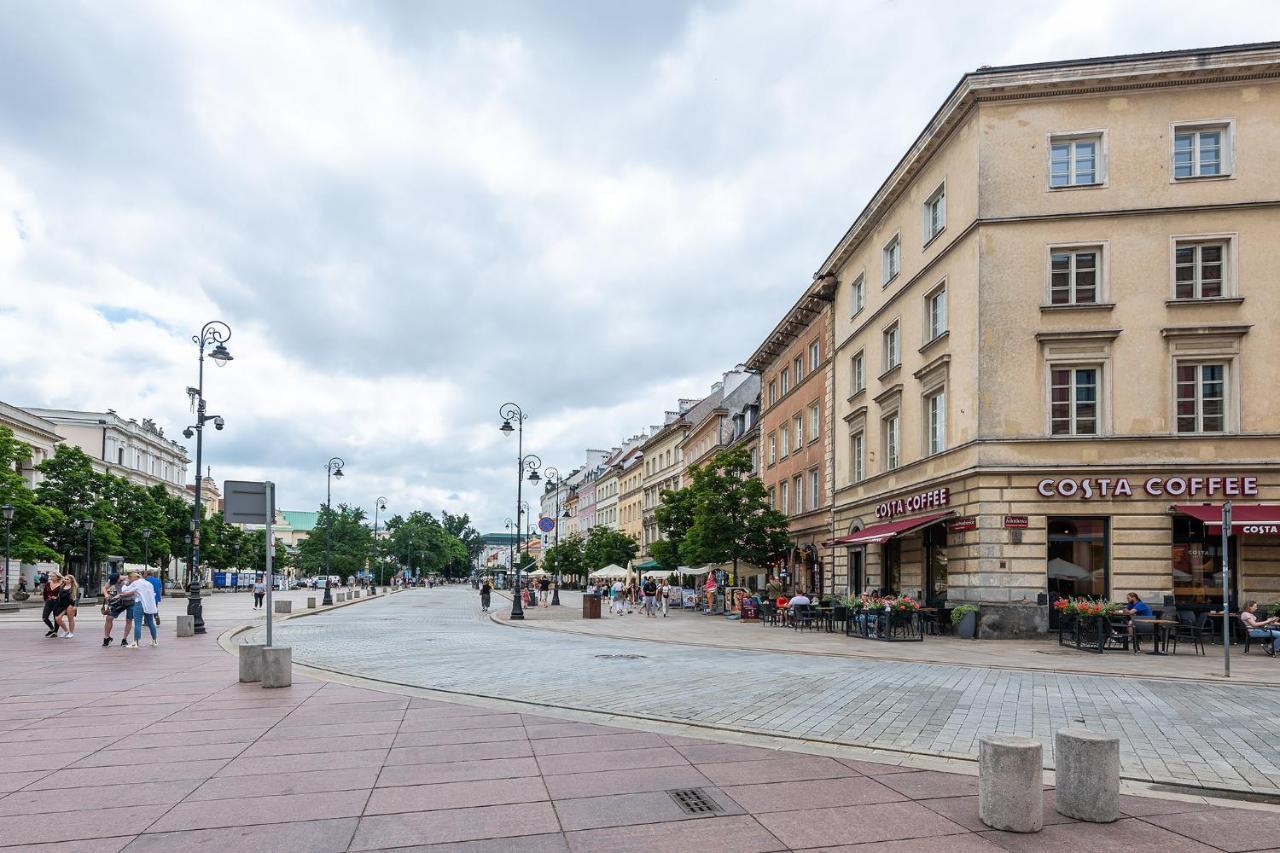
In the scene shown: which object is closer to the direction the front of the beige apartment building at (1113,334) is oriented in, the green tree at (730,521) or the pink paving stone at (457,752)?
the pink paving stone

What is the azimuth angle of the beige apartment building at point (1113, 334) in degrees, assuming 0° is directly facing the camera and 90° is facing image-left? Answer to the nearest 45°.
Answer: approximately 0°

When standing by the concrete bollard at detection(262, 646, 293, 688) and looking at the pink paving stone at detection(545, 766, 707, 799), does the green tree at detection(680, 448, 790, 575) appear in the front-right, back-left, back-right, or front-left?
back-left

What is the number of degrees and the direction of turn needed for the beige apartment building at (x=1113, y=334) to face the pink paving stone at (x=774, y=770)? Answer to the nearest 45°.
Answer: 0° — it already faces it

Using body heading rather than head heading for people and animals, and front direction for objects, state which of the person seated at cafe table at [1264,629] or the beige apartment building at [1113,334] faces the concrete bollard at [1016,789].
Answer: the beige apartment building
